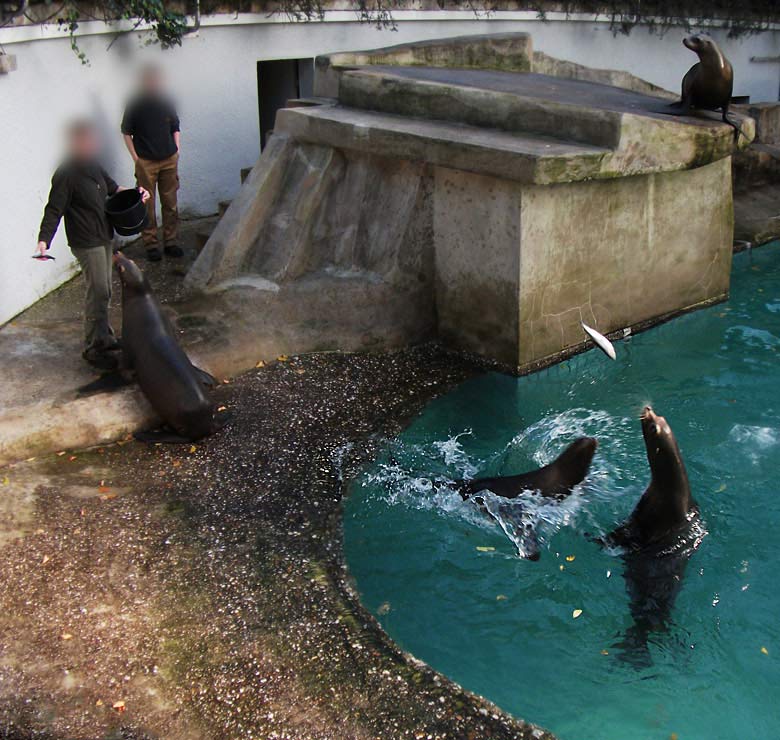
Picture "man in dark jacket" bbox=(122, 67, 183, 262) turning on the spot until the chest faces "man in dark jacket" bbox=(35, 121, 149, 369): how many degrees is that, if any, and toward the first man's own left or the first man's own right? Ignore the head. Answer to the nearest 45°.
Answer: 0° — they already face them

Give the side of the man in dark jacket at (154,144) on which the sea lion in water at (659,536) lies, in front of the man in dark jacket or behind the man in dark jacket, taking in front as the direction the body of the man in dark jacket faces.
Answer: in front

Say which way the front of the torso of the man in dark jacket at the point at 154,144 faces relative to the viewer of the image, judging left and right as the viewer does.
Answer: facing the viewer

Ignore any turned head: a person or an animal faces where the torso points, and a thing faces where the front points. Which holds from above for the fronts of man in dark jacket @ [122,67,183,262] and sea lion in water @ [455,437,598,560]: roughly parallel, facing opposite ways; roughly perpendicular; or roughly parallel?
roughly perpendicular

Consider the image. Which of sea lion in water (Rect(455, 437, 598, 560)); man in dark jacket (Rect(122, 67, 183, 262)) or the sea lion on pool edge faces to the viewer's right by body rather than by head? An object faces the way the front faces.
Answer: the sea lion in water

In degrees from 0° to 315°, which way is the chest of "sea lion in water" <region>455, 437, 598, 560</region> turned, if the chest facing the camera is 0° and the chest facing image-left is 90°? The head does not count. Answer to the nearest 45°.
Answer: approximately 270°

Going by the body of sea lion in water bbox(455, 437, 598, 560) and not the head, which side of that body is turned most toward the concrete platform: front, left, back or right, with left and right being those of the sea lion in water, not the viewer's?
left

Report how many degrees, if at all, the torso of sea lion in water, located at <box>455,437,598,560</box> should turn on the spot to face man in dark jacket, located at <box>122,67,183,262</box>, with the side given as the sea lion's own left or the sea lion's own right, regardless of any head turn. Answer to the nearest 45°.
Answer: approximately 135° to the sea lion's own left

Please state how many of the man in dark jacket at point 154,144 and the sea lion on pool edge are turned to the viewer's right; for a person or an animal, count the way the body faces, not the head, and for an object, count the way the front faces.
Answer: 0
